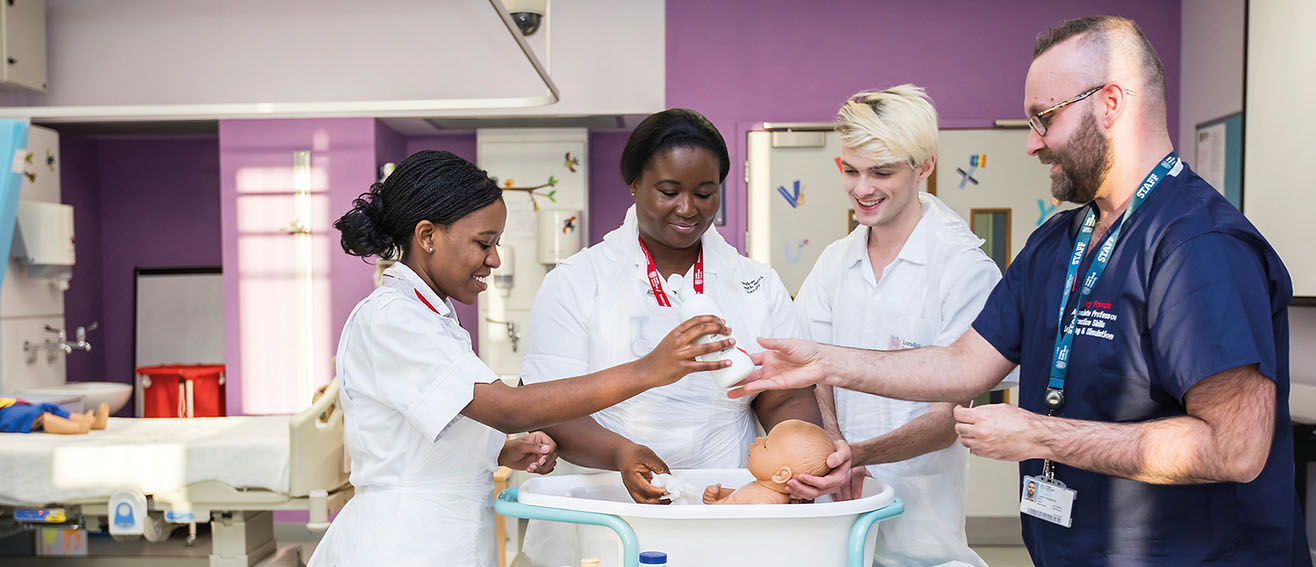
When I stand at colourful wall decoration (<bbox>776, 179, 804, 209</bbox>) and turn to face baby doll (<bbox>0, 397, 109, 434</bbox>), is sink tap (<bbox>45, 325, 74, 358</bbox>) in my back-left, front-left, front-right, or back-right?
front-right

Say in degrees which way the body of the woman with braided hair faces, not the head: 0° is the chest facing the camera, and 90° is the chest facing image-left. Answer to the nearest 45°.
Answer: approximately 270°

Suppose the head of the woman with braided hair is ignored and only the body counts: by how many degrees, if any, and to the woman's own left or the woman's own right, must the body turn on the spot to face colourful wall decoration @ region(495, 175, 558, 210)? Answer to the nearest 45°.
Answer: approximately 90° to the woman's own left

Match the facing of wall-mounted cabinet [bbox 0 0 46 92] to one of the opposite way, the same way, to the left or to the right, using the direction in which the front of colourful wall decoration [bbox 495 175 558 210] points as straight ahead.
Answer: to the left

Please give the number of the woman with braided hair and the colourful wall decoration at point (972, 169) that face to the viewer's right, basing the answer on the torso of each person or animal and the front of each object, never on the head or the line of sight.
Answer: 1

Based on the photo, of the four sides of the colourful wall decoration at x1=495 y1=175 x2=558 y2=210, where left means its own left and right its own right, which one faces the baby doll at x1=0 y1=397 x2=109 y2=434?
right

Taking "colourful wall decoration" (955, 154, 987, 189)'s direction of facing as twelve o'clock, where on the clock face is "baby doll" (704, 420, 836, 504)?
The baby doll is roughly at 12 o'clock from the colourful wall decoration.

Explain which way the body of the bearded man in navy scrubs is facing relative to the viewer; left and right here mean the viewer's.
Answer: facing the viewer and to the left of the viewer

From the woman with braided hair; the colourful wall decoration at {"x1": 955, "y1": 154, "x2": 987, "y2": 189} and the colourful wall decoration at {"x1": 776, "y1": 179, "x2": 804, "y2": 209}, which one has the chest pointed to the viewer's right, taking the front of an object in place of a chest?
the woman with braided hair

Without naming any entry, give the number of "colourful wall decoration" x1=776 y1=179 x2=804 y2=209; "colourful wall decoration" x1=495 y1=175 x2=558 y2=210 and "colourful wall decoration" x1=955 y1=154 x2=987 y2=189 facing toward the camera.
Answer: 3

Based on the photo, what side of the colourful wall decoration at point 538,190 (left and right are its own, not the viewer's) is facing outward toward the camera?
front

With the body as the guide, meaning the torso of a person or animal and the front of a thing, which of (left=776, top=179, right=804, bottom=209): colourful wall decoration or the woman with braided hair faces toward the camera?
the colourful wall decoration

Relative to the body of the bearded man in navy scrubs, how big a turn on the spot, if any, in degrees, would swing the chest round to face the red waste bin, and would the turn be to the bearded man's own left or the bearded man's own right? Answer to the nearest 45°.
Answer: approximately 90° to the bearded man's own right

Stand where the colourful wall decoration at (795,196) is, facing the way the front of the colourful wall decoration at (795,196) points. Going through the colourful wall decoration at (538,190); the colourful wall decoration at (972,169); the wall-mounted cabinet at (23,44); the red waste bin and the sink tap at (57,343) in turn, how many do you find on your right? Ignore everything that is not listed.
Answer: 4

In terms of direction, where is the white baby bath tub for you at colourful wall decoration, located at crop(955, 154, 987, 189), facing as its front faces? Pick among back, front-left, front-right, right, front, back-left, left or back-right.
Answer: front

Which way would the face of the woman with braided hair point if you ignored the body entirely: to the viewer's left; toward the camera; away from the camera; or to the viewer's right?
to the viewer's right

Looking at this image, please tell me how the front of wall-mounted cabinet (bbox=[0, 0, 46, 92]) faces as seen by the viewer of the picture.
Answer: facing the viewer and to the right of the viewer
